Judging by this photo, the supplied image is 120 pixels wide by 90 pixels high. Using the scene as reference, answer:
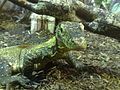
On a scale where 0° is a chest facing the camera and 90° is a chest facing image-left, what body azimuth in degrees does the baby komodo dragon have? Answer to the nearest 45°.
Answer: approximately 270°
